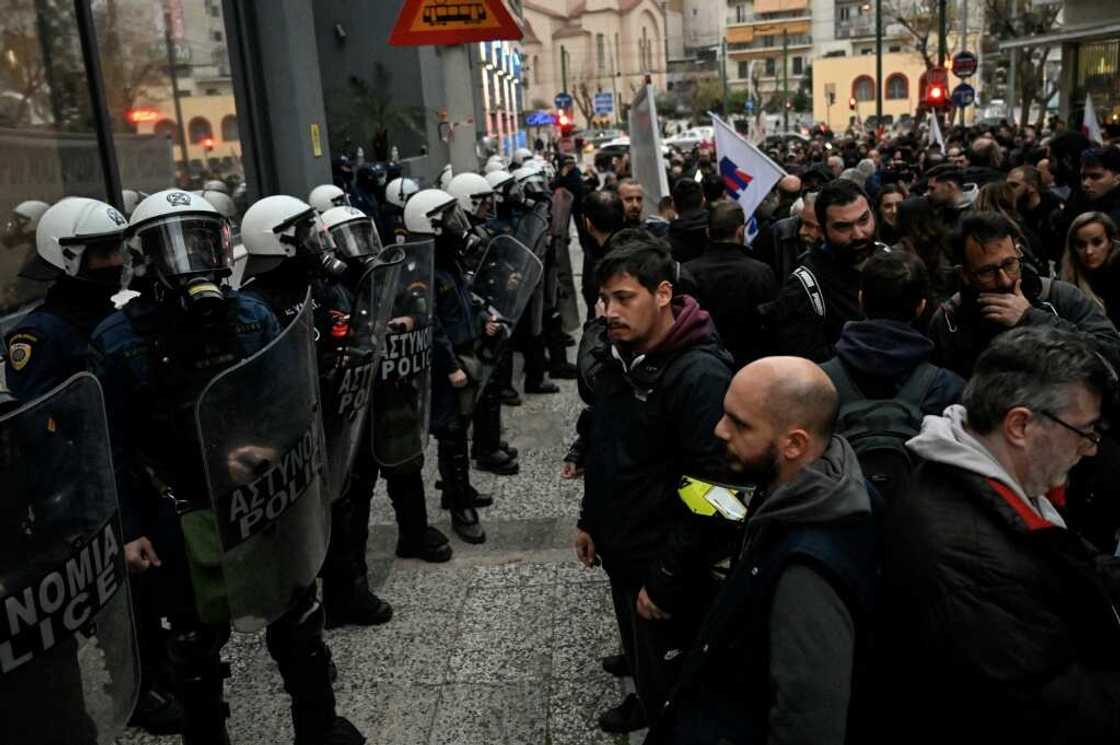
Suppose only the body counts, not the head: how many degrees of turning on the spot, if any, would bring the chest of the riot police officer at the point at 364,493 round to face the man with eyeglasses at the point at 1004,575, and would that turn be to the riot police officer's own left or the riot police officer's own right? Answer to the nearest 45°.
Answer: approximately 45° to the riot police officer's own right

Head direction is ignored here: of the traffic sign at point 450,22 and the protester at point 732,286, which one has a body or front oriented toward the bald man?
the traffic sign

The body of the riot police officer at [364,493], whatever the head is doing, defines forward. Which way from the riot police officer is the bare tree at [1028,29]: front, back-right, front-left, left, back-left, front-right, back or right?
left

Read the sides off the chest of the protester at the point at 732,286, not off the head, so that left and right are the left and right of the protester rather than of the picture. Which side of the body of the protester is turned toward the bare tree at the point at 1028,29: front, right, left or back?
front

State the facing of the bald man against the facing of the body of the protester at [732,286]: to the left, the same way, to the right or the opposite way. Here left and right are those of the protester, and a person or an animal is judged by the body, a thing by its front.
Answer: to the left

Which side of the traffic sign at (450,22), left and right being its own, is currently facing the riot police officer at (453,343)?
front
